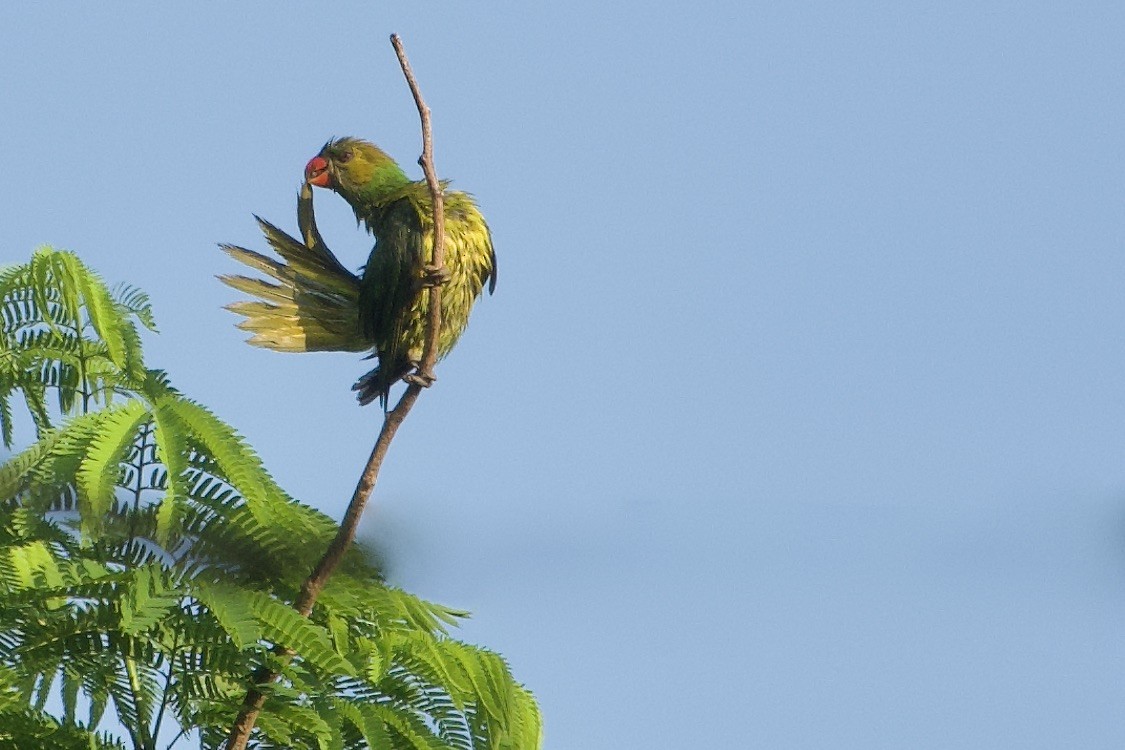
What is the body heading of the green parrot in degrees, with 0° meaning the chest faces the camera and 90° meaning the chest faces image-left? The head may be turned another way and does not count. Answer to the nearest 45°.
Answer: approximately 315°
